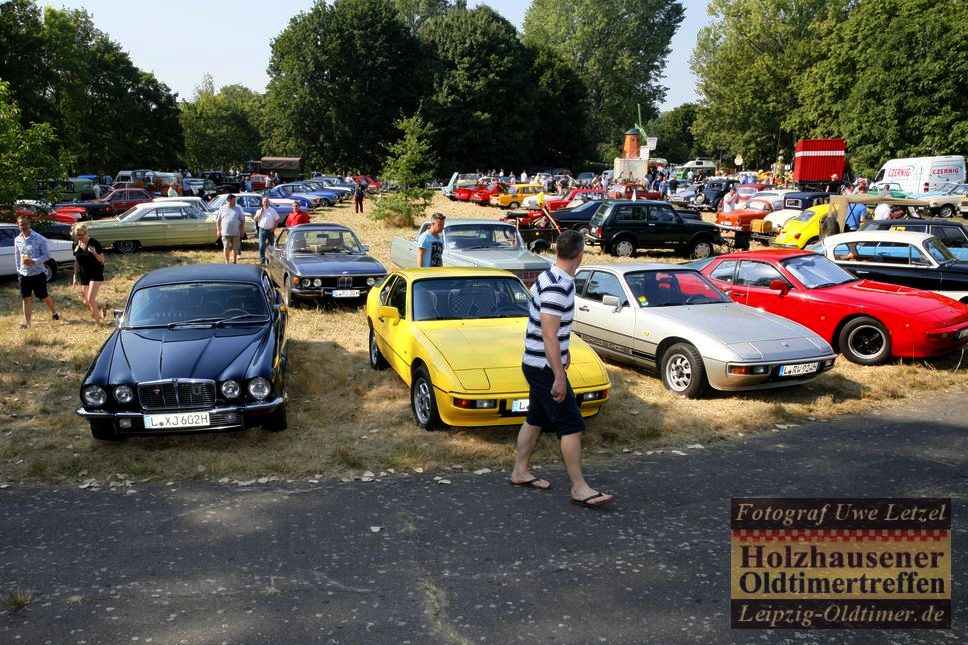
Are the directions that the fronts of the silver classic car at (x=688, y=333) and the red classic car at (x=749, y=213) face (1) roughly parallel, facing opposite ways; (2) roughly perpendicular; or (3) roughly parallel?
roughly perpendicular

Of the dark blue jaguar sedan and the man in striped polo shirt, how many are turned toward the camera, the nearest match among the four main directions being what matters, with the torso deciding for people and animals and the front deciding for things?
1

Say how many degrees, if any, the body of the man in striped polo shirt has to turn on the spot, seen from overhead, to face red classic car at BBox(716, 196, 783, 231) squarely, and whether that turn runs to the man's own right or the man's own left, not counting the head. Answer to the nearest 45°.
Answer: approximately 90° to the man's own left

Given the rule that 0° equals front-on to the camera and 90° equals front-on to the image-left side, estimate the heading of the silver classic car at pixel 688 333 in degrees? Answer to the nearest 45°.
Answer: approximately 315°

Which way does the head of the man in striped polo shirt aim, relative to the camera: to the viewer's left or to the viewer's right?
to the viewer's right

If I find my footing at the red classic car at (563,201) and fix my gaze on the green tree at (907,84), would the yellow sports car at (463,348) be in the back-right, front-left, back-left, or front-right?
back-right
